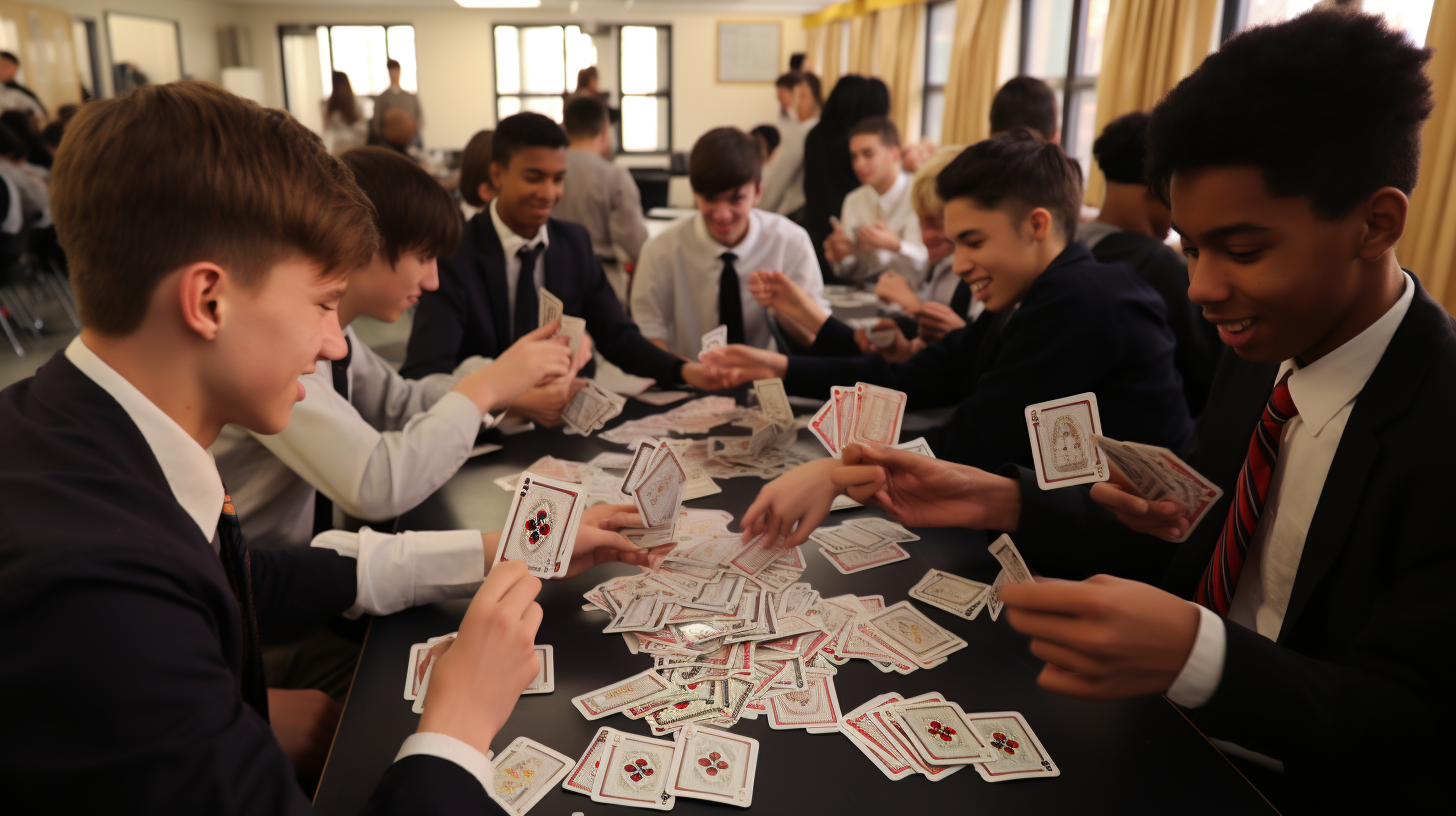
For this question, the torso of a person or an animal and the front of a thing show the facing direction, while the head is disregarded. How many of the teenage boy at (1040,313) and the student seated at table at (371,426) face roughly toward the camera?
0

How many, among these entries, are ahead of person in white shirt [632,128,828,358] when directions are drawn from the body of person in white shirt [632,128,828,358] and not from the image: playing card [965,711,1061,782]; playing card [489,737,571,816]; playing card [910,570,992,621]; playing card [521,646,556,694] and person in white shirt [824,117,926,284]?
4

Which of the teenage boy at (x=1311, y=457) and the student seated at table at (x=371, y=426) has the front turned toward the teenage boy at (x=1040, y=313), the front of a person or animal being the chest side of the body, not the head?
the student seated at table

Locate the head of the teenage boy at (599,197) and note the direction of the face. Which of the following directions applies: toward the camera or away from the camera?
away from the camera

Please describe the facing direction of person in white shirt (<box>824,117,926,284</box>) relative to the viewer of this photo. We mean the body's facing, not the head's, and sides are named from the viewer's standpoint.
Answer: facing the viewer and to the left of the viewer

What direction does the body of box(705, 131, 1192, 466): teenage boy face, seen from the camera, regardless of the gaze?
to the viewer's left

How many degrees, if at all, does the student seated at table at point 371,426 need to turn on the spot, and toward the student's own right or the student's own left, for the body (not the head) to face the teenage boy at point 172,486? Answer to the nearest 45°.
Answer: approximately 90° to the student's own right

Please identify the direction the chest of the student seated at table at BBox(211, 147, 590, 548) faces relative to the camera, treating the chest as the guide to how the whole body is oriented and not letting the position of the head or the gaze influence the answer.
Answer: to the viewer's right

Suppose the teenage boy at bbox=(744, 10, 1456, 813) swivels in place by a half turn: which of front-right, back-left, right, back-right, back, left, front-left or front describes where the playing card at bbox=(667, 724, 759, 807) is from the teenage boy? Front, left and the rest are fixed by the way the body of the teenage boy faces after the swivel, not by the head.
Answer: back

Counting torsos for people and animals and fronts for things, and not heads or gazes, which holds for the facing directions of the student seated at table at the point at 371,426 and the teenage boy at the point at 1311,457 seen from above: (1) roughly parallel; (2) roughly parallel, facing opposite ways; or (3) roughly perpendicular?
roughly parallel, facing opposite ways

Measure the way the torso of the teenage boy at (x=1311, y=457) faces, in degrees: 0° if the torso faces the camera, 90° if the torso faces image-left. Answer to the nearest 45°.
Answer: approximately 45°

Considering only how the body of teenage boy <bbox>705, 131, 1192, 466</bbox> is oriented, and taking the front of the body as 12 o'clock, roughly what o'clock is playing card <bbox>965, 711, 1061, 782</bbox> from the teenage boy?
The playing card is roughly at 9 o'clock from the teenage boy.

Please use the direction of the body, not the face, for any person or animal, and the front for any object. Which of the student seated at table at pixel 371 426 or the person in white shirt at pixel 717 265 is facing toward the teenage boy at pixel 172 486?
the person in white shirt

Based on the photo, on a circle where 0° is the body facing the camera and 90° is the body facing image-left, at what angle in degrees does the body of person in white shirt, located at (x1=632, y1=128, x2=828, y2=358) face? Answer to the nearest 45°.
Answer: approximately 0°

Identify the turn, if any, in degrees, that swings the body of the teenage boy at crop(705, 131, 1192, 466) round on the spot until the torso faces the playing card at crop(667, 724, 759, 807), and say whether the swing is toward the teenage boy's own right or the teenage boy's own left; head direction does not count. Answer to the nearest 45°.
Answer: approximately 90° to the teenage boy's own left

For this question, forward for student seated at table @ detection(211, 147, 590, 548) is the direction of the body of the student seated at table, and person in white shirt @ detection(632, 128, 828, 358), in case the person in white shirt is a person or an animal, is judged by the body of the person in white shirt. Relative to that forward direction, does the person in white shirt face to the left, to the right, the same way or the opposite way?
to the right

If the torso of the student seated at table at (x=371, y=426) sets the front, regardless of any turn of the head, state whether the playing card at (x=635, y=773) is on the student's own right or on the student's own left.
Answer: on the student's own right

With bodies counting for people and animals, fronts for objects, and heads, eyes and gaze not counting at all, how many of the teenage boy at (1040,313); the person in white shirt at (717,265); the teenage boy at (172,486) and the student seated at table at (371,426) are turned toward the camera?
1

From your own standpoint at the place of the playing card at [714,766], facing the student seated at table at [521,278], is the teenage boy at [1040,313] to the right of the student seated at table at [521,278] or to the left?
right
